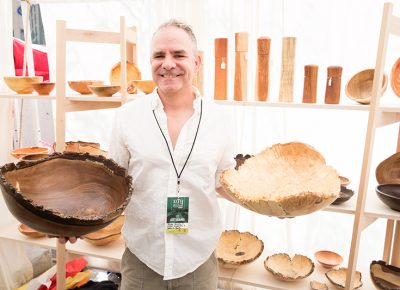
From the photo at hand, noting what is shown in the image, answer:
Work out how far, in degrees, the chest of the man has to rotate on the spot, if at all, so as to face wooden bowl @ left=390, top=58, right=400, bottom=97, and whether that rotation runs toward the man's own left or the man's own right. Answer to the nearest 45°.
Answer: approximately 90° to the man's own left

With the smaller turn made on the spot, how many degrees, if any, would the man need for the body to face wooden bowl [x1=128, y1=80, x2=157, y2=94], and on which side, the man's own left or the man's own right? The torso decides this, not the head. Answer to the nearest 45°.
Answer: approximately 180°

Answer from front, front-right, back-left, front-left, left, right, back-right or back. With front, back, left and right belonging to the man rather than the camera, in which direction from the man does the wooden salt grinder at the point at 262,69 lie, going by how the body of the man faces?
back-left

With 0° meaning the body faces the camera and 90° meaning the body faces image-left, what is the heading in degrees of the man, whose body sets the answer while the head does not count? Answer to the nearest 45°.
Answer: approximately 0°

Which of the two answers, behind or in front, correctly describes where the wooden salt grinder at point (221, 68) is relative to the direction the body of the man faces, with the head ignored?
behind

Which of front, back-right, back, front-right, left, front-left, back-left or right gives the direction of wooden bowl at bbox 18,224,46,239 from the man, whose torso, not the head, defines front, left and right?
back-right

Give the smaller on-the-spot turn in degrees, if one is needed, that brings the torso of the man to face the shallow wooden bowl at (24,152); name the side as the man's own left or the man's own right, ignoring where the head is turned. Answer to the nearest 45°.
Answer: approximately 135° to the man's own right
